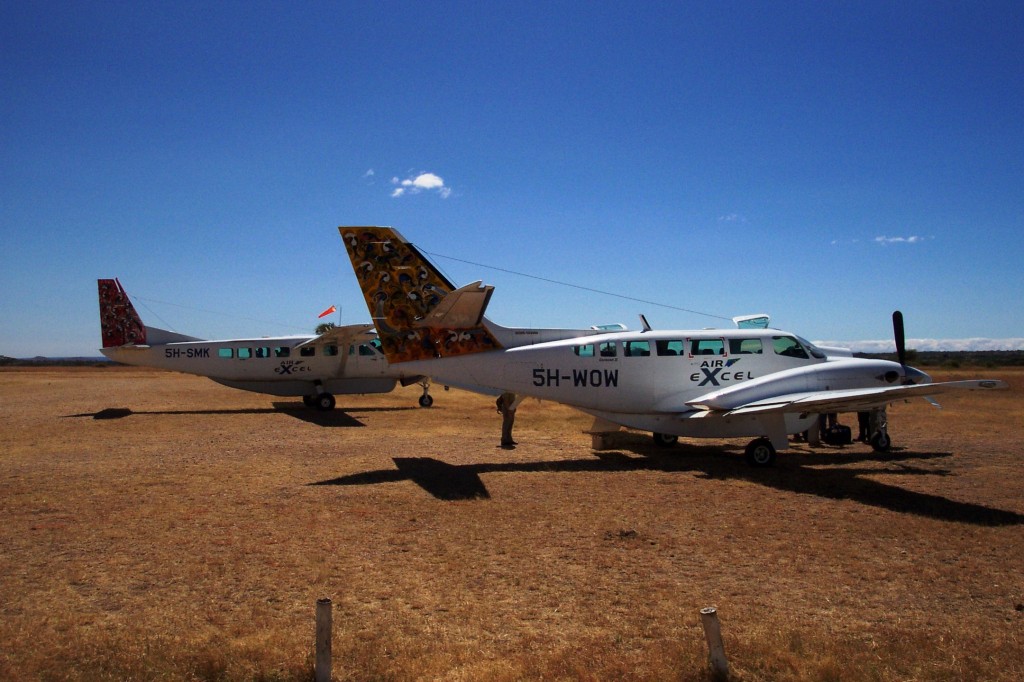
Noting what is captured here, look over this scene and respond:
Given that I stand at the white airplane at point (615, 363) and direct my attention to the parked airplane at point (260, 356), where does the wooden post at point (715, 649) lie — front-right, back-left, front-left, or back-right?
back-left

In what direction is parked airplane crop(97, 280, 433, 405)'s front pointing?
to the viewer's right

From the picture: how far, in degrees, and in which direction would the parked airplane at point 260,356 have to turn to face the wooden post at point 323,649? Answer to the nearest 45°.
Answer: approximately 90° to its right

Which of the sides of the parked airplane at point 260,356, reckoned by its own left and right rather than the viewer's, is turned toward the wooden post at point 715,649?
right

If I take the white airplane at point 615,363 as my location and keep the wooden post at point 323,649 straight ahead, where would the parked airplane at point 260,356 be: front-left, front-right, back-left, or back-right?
back-right

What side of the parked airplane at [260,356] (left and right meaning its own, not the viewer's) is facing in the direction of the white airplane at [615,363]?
right
